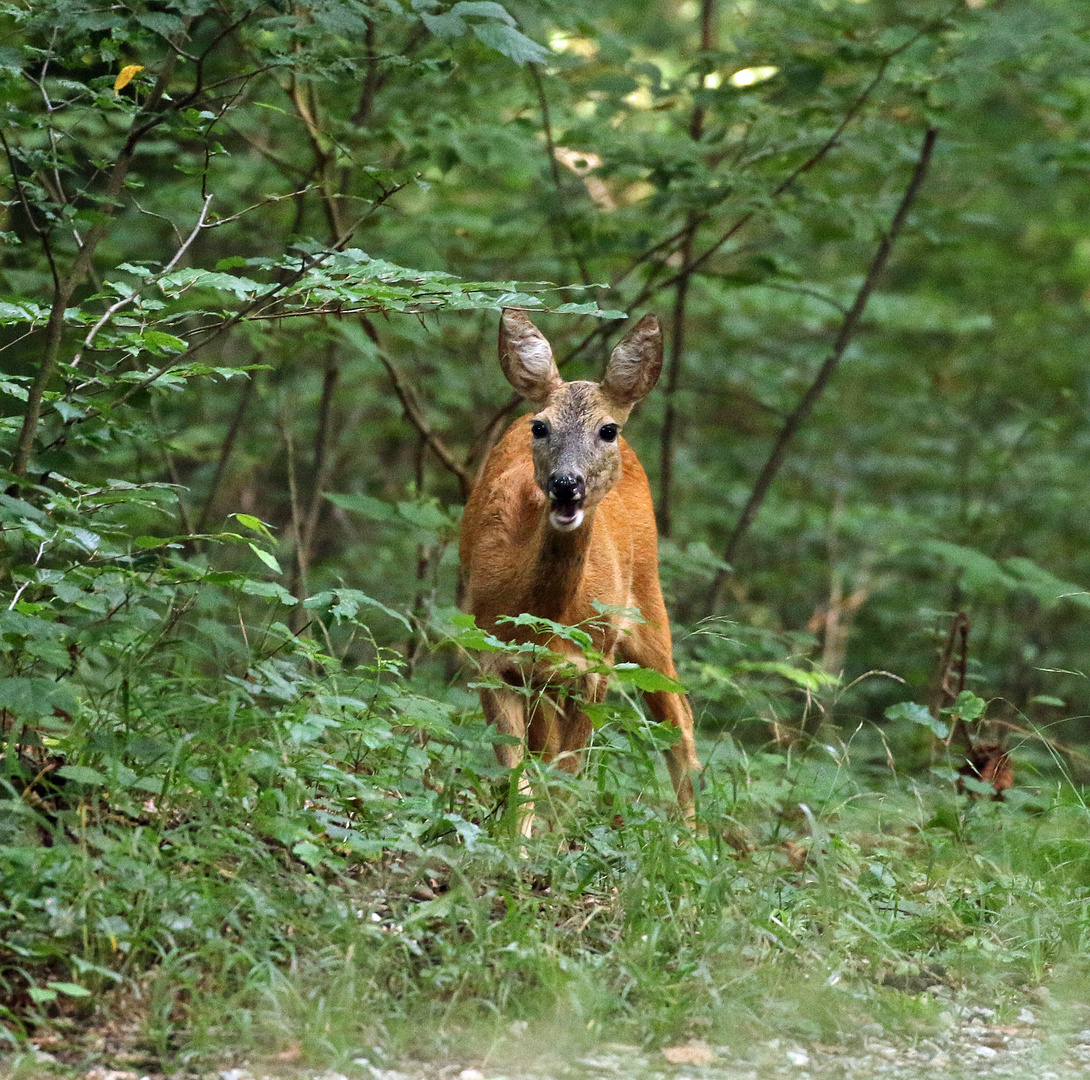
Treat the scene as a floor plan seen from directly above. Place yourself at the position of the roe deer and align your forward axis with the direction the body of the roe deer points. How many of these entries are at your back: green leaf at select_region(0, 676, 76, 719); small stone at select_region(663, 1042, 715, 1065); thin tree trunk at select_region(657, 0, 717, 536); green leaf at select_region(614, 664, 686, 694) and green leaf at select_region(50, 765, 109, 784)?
1

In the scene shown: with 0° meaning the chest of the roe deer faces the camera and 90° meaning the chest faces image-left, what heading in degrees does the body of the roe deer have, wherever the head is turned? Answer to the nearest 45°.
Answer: approximately 0°

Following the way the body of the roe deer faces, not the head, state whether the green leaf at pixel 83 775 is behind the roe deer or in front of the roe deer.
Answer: in front

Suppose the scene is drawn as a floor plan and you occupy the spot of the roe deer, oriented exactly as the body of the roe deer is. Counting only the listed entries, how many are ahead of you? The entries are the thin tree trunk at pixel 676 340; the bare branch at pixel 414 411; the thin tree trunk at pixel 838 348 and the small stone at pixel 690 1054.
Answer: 1

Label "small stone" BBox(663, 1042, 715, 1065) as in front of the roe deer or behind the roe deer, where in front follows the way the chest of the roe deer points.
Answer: in front

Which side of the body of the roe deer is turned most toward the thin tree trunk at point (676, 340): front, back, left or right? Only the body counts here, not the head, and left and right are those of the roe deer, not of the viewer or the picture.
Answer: back

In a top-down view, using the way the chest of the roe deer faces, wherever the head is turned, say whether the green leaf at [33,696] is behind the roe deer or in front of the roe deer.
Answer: in front
